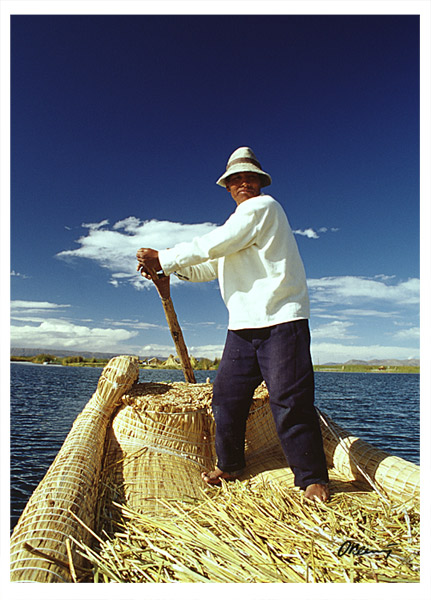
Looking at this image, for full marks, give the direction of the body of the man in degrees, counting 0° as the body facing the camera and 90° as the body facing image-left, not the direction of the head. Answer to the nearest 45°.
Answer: approximately 45°
